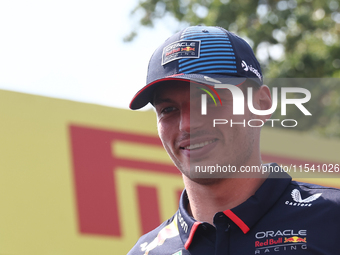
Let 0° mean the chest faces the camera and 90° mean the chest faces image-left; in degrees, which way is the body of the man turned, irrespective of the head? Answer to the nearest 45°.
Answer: approximately 45°
